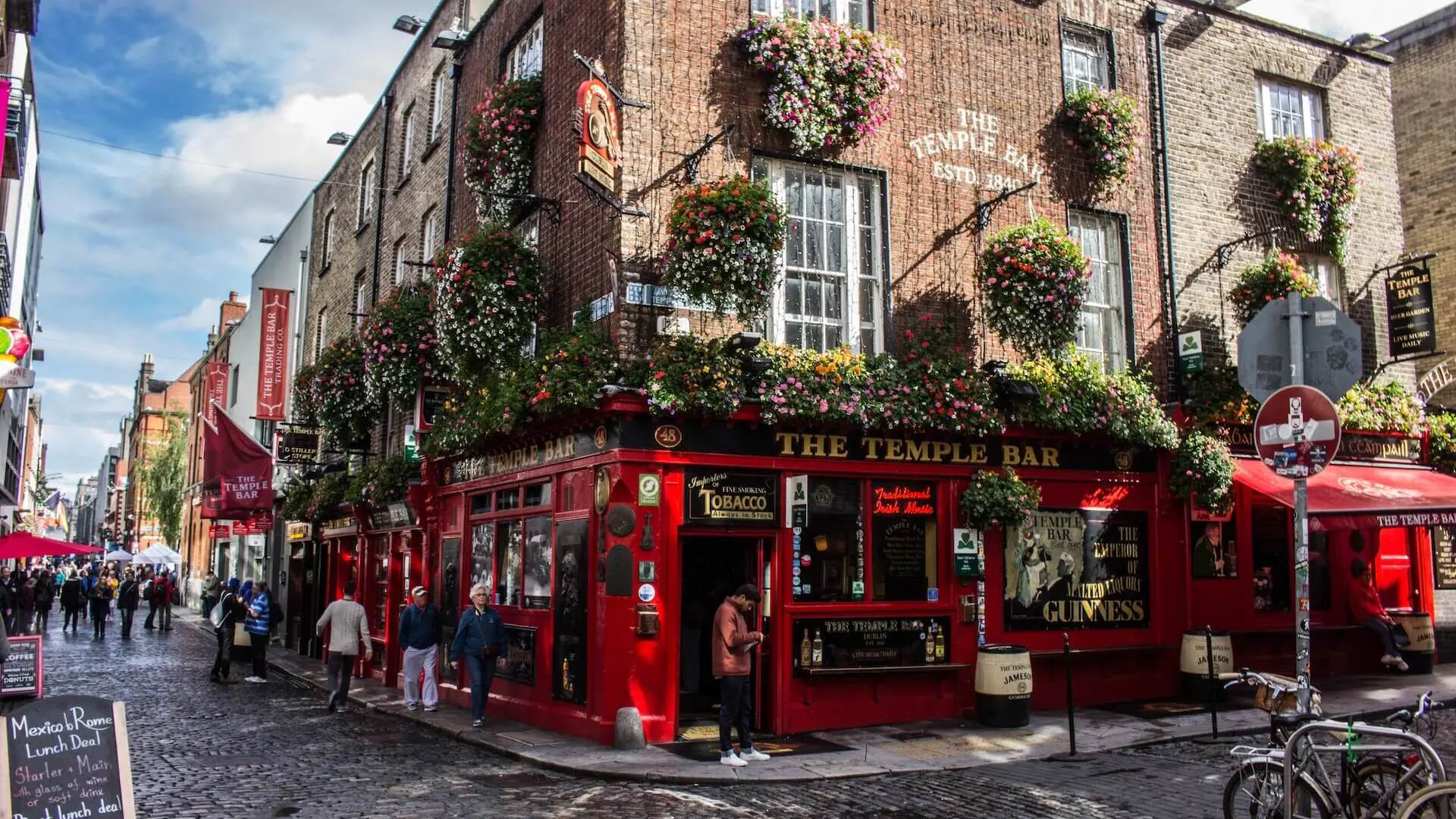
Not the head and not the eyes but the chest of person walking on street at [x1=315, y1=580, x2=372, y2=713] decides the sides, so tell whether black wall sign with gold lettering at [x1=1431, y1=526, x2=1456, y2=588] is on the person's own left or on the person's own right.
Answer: on the person's own right

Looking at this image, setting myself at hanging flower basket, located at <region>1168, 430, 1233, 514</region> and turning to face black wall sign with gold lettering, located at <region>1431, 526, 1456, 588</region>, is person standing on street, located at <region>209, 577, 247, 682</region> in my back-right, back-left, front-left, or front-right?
back-left

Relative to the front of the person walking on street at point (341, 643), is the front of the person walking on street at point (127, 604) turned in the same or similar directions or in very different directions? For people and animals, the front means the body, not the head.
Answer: very different directions

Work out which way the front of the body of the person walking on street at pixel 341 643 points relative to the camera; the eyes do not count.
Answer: away from the camera

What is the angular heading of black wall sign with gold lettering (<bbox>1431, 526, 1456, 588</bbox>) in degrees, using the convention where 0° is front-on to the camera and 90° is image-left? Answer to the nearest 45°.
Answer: approximately 0°

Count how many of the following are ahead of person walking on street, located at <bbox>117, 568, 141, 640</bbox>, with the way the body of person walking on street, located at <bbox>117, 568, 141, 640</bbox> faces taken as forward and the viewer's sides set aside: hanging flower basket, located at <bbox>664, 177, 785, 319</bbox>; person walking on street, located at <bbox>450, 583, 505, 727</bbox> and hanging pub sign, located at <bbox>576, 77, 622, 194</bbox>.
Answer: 3
